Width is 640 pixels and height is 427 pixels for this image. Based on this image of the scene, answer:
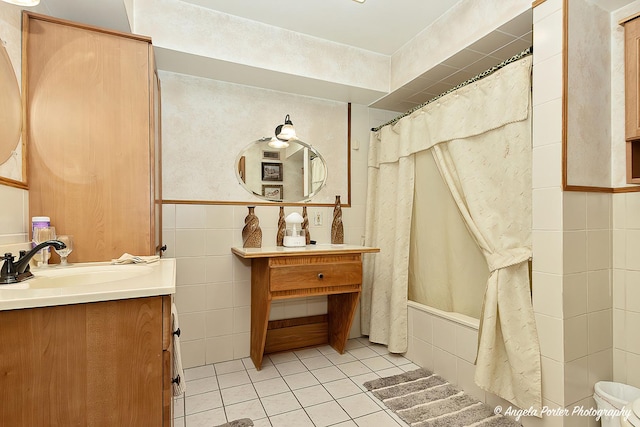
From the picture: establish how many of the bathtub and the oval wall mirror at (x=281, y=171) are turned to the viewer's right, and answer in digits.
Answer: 0

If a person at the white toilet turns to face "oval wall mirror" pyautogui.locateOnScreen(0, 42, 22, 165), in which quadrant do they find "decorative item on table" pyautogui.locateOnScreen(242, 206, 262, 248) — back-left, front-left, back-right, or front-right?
front-right

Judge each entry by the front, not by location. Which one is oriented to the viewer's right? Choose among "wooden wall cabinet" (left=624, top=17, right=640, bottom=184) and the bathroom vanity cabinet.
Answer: the bathroom vanity cabinet

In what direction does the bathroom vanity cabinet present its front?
to the viewer's right

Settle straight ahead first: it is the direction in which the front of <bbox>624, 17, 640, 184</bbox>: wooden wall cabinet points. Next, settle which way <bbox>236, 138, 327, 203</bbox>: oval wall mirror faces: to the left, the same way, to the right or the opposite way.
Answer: to the left

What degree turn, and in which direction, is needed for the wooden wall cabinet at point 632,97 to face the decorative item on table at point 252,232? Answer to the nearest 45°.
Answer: approximately 45° to its right

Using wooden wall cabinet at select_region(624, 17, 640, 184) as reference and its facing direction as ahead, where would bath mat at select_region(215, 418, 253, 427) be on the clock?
The bath mat is roughly at 12 o'clock from the wooden wall cabinet.

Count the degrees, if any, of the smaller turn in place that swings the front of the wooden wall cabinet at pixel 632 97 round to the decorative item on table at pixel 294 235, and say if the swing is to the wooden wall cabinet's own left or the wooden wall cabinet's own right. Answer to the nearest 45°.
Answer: approximately 45° to the wooden wall cabinet's own right

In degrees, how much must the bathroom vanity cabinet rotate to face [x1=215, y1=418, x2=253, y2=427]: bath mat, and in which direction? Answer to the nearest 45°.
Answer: approximately 45° to its left

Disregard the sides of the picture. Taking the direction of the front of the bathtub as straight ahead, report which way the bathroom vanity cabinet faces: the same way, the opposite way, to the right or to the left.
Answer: the opposite way

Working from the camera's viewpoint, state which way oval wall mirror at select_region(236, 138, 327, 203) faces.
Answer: facing the viewer

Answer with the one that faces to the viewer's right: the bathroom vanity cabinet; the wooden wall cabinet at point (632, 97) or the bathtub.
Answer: the bathroom vanity cabinet

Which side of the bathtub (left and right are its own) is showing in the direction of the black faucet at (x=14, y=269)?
front

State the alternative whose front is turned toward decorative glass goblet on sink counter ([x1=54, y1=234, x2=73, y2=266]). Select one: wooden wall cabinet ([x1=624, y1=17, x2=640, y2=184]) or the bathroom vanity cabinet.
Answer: the wooden wall cabinet

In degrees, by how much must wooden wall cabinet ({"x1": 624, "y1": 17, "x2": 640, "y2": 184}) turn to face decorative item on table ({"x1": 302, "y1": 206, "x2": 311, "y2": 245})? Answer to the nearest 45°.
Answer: approximately 45° to its right

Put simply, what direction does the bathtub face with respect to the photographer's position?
facing the viewer and to the left of the viewer

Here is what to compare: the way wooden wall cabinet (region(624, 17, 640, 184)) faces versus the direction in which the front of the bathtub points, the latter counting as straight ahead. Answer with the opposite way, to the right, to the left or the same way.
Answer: the same way

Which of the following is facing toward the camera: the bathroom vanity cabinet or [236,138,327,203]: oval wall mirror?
the oval wall mirror
